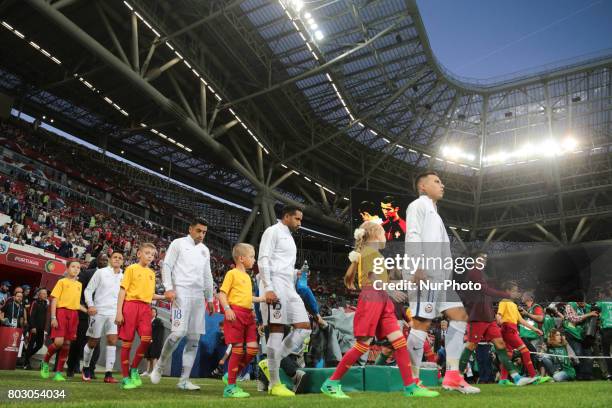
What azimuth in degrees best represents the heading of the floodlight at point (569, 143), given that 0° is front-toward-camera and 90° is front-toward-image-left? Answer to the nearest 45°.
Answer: approximately 0°

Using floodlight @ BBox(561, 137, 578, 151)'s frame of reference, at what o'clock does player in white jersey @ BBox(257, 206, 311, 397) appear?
The player in white jersey is roughly at 12 o'clock from the floodlight.

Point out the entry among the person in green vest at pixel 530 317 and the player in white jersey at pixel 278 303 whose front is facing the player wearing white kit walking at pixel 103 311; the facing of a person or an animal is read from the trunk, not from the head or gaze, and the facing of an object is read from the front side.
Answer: the person in green vest

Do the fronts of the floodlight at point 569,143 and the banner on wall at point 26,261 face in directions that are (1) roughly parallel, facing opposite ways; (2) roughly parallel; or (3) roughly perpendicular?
roughly perpendicular

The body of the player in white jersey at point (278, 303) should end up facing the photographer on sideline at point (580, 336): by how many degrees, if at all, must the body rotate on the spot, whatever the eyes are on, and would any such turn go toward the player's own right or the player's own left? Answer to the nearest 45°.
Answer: approximately 45° to the player's own left

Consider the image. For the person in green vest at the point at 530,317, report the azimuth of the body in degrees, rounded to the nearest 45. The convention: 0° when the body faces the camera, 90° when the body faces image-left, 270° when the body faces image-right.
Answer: approximately 45°

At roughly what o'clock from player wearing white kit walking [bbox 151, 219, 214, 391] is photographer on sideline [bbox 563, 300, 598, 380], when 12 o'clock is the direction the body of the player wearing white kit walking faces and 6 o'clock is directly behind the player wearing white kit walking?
The photographer on sideline is roughly at 10 o'clock from the player wearing white kit walking.

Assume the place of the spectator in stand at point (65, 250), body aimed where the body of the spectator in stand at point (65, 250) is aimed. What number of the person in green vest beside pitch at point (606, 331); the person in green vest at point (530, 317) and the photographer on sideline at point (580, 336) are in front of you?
3
